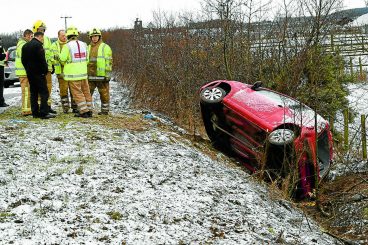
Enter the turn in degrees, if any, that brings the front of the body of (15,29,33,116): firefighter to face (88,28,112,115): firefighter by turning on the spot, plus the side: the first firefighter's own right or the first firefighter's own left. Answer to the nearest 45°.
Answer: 0° — they already face them

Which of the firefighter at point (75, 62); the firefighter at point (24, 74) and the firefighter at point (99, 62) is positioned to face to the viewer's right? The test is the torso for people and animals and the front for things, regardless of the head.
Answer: the firefighter at point (24, 74)

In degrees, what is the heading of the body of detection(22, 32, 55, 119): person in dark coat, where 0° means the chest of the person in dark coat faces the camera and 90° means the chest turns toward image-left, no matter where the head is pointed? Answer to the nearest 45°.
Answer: approximately 225°

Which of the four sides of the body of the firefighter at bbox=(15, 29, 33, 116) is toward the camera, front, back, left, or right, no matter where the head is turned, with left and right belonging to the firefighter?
right

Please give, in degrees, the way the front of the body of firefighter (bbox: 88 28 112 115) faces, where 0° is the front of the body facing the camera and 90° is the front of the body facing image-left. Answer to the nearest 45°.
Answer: approximately 45°
